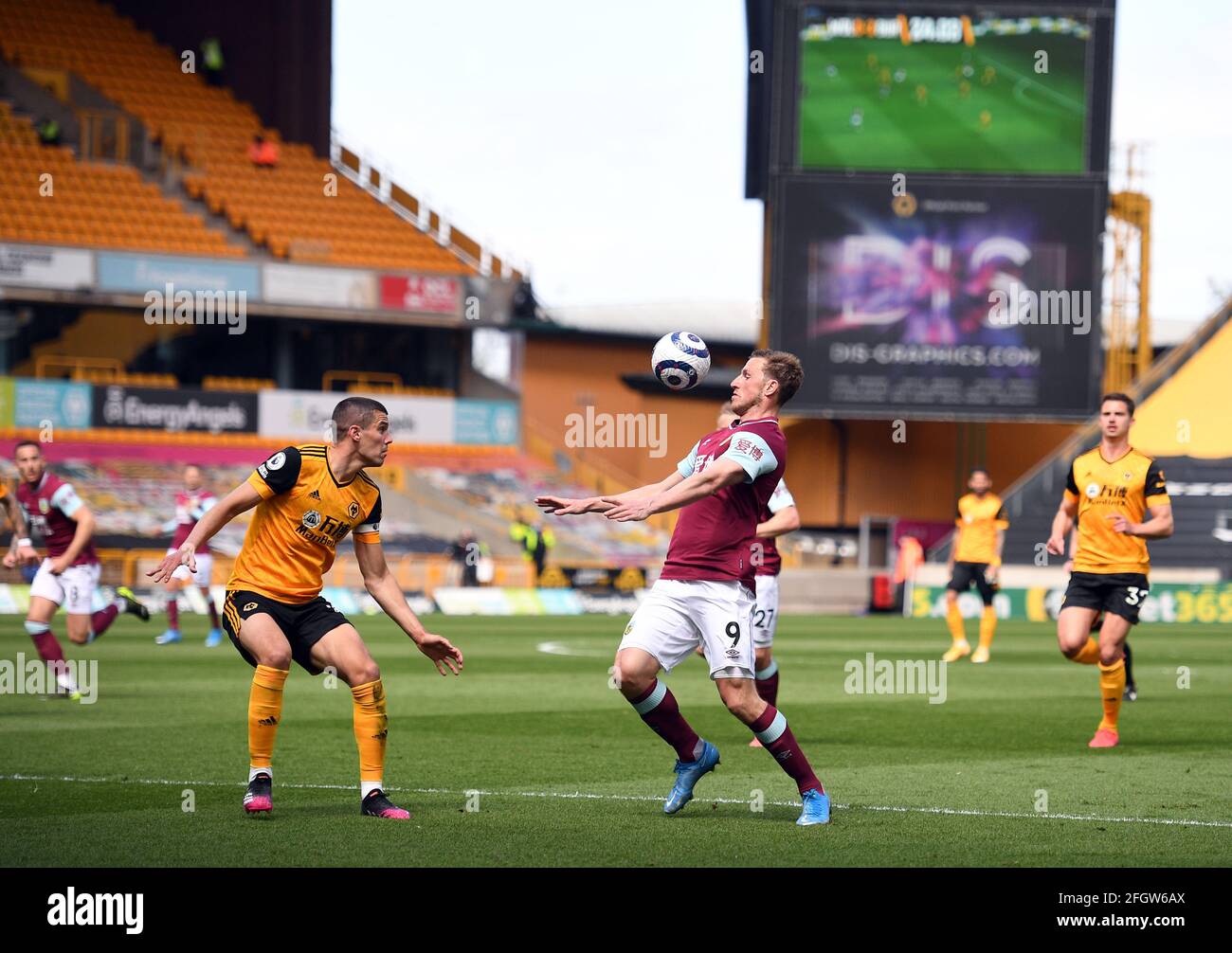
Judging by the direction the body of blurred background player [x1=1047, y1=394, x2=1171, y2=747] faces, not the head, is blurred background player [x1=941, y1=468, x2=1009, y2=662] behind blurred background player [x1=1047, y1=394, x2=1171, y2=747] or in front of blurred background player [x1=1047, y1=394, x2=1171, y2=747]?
behind

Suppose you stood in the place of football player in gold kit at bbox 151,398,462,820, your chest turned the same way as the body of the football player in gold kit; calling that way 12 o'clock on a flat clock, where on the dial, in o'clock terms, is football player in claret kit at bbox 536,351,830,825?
The football player in claret kit is roughly at 11 o'clock from the football player in gold kit.

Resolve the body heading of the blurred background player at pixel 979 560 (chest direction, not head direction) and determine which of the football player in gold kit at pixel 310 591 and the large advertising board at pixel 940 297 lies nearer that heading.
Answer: the football player in gold kit
